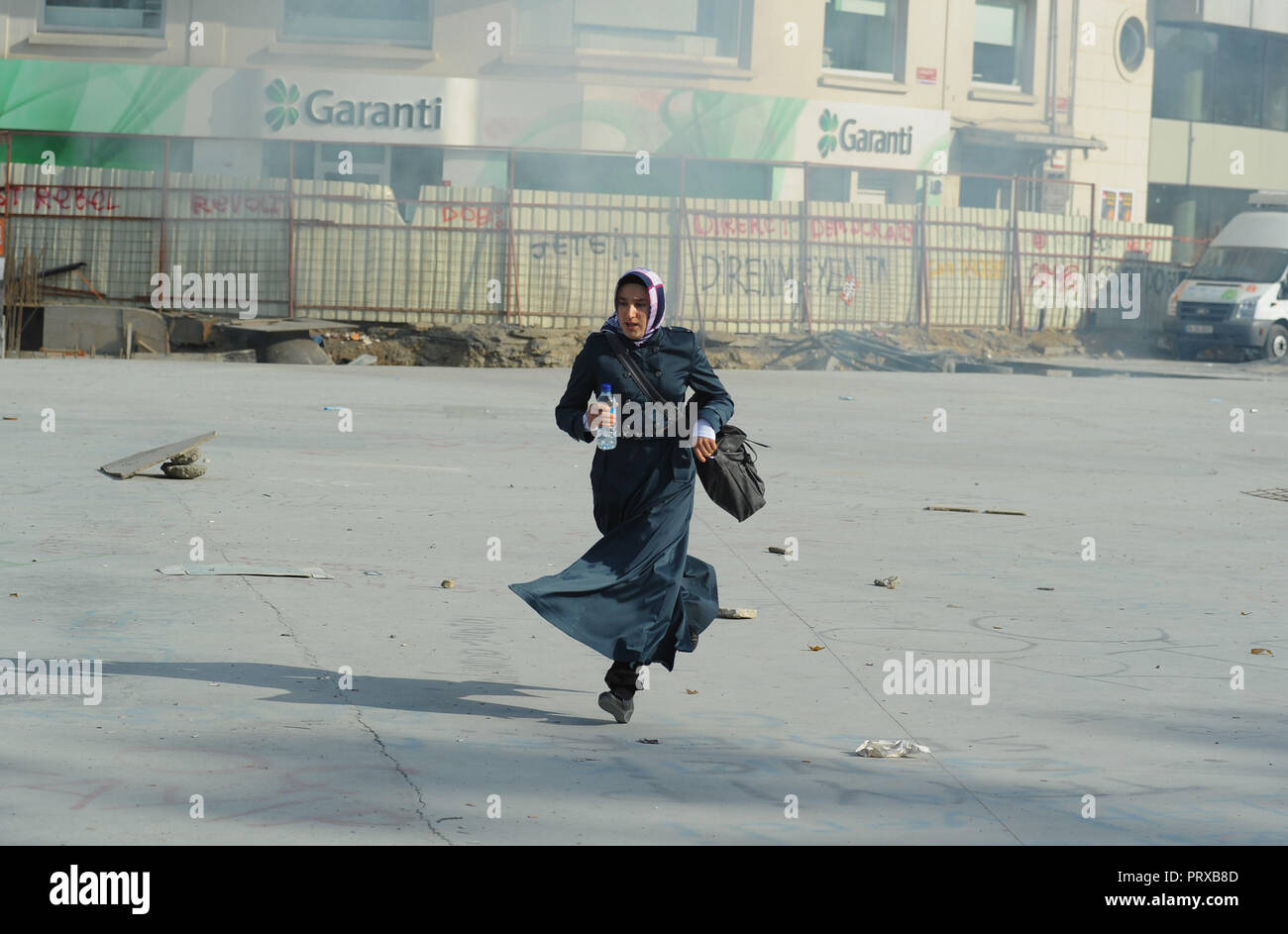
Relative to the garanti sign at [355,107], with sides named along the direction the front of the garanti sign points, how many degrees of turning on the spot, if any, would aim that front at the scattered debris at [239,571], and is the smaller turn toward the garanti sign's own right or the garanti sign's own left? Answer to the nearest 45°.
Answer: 0° — it already faces it

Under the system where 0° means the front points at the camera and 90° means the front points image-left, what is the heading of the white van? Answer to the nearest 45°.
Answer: approximately 45°

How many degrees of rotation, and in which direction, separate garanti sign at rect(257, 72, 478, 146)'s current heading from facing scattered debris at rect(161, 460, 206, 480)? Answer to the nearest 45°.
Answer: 0° — it already faces it

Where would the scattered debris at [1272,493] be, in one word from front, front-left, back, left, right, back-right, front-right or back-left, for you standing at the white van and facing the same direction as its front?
front-left

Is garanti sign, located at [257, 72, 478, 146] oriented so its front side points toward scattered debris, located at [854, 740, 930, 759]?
yes

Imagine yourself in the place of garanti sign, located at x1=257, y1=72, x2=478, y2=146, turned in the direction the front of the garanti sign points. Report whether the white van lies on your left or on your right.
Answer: on your left

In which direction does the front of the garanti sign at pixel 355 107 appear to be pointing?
toward the camera

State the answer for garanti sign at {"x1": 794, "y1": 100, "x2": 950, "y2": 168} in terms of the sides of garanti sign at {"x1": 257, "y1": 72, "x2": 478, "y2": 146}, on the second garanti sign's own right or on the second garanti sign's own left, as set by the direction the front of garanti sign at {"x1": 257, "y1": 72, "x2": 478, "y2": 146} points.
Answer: on the second garanti sign's own left

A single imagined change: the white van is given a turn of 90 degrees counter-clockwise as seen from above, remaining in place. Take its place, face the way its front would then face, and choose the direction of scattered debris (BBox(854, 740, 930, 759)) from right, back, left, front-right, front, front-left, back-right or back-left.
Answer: front-right

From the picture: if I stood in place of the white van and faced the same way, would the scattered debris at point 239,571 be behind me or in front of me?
in front

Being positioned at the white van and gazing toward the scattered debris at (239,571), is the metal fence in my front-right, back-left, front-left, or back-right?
front-right

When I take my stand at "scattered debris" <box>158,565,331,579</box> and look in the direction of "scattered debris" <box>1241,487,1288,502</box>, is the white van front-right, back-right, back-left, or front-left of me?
front-left

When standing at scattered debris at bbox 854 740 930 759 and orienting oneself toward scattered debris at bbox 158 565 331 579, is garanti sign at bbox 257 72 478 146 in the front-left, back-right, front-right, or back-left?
front-right

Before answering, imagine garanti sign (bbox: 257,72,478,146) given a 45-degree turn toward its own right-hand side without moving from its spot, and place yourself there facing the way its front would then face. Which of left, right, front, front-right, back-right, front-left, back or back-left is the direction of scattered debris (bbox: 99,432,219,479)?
front-left

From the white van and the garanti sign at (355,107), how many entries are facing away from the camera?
0
